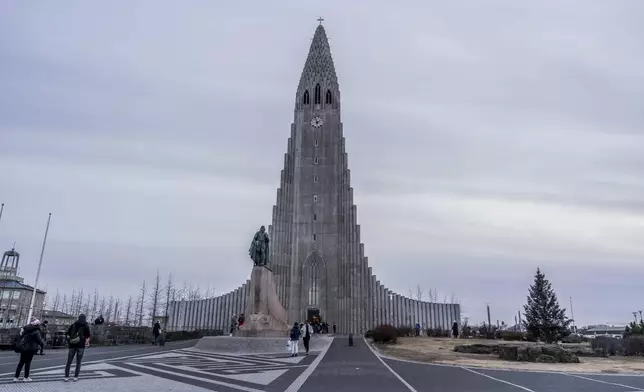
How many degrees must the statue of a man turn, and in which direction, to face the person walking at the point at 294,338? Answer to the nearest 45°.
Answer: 0° — it already faces them

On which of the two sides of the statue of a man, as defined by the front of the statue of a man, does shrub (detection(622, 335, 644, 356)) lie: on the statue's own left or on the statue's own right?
on the statue's own left

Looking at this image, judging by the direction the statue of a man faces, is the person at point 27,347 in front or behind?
in front

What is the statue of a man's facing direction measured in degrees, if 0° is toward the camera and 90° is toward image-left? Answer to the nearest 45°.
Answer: approximately 0°

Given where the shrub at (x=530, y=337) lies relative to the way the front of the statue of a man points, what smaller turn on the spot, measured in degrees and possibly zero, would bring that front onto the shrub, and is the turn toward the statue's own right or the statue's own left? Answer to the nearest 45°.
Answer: approximately 135° to the statue's own left
